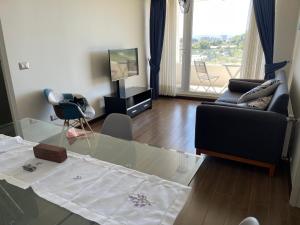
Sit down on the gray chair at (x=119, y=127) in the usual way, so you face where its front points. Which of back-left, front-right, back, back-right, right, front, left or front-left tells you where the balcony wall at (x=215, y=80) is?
back

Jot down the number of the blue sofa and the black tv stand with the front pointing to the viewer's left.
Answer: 1

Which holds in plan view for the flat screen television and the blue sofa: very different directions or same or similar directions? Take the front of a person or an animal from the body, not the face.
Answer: very different directions

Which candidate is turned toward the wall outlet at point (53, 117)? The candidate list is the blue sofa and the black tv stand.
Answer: the blue sofa

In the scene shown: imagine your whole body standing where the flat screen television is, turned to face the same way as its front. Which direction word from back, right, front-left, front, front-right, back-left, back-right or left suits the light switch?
right

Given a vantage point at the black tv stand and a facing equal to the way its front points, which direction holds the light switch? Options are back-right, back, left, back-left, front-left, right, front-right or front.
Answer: right

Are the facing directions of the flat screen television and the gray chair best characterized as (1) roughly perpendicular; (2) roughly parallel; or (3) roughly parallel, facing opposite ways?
roughly perpendicular

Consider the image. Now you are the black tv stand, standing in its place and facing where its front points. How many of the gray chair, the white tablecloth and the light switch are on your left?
0

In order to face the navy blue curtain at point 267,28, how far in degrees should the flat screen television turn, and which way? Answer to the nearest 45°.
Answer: approximately 45° to its left

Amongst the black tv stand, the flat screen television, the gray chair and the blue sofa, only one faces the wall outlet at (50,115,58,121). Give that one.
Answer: the blue sofa

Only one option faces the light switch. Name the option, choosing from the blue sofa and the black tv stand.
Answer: the blue sofa

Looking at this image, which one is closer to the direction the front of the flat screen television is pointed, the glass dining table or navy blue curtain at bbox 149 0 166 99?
the glass dining table

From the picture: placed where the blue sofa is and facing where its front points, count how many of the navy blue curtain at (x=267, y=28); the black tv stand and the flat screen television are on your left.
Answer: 0

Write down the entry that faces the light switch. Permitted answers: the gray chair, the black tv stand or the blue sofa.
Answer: the blue sofa

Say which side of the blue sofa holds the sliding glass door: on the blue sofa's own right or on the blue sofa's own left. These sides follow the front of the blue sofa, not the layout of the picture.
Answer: on the blue sofa's own right

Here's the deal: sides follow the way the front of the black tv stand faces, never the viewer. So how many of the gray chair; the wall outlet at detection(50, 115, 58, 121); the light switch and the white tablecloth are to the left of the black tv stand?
0

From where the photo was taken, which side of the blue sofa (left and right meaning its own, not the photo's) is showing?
left

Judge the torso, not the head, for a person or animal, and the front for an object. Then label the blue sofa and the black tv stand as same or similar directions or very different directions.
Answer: very different directions

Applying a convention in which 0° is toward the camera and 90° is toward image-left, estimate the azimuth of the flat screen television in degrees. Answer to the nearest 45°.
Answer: approximately 315°

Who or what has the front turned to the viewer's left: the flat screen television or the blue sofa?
the blue sofa

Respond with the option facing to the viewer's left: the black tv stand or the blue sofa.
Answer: the blue sofa

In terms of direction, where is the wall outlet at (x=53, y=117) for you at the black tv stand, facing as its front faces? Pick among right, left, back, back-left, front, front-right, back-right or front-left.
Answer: right
